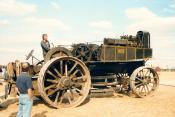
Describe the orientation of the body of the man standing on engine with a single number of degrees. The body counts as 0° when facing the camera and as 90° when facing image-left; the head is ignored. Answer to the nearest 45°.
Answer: approximately 315°
